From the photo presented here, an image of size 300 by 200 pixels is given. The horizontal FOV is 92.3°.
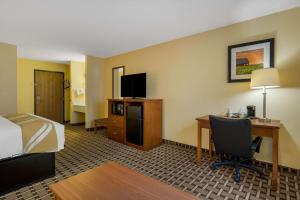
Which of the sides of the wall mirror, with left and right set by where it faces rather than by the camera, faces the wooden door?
right

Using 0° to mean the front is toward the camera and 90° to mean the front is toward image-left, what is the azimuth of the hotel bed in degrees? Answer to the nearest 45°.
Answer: approximately 225°

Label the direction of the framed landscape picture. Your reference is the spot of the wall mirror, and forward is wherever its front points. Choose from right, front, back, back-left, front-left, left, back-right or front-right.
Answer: left

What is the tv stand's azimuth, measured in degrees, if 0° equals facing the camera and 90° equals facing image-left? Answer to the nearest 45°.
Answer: approximately 45°

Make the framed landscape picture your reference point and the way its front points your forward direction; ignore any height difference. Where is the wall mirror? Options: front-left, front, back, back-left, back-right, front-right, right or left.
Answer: front-right

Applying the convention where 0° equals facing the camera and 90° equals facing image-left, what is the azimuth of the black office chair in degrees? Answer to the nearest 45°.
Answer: approximately 225°

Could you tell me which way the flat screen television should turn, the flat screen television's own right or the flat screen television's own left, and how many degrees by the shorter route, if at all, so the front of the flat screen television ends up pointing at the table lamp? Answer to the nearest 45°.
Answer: approximately 90° to the flat screen television's own left

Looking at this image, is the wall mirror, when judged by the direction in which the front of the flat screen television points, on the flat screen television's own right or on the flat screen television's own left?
on the flat screen television's own right
